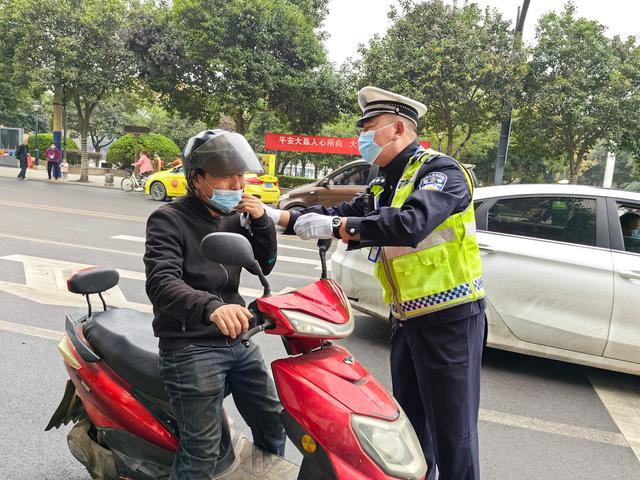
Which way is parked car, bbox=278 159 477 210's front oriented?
to the viewer's left

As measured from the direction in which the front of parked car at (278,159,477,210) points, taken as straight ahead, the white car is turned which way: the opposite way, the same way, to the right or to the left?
the opposite way

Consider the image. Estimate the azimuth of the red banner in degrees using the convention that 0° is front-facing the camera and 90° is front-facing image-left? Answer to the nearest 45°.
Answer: approximately 0°

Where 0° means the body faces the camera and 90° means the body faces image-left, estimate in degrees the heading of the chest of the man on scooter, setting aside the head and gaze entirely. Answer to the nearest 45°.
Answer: approximately 315°

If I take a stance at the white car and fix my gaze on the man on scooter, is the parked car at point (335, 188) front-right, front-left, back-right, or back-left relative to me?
back-right

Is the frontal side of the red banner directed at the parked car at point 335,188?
yes

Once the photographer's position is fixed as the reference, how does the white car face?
facing to the right of the viewer

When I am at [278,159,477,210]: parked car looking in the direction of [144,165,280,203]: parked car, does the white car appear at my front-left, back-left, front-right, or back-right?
back-left

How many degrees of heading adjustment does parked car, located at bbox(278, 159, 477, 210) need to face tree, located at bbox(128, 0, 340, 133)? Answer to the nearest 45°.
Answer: approximately 45° to its right

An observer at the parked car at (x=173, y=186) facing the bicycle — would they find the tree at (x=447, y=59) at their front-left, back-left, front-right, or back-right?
back-right

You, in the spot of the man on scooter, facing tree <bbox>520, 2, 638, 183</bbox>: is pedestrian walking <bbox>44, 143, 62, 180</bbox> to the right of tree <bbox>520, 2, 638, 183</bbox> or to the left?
left
